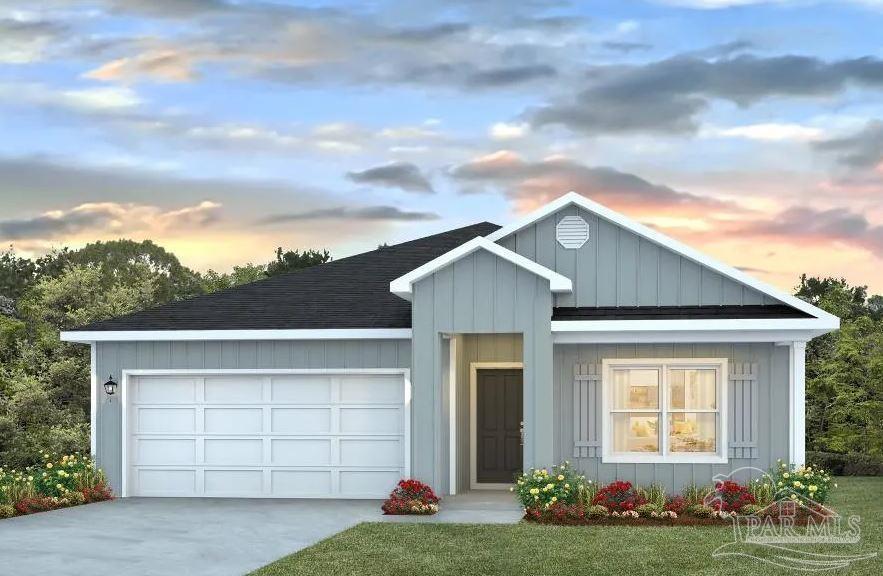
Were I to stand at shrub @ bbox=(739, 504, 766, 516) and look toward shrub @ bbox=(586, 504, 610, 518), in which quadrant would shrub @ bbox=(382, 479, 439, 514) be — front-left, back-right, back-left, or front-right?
front-right

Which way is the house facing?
toward the camera

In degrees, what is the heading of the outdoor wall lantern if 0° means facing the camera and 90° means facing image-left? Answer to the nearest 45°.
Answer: approximately 0°

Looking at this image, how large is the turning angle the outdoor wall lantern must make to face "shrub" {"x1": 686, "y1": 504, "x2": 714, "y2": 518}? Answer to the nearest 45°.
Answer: approximately 45° to its left

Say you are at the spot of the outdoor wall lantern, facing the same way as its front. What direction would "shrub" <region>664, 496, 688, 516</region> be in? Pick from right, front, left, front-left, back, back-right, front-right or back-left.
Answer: front-left
